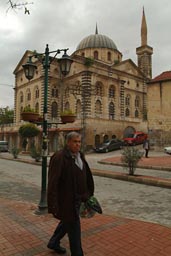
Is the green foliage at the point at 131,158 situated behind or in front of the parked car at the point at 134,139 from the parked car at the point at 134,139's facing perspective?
in front

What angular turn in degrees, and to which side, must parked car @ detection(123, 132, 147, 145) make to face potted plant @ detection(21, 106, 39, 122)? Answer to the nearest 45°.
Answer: approximately 45° to its left

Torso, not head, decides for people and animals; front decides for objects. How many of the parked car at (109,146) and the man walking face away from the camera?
0

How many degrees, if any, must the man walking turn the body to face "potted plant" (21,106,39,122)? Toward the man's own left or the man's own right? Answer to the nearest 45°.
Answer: approximately 135° to the man's own left

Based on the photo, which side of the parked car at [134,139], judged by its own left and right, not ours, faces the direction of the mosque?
right

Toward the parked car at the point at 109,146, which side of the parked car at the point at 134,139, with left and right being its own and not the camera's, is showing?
front

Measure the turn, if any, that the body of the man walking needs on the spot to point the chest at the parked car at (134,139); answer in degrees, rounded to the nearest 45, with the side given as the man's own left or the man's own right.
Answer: approximately 135° to the man's own left

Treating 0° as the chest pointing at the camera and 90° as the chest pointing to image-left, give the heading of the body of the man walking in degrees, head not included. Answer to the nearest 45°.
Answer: approximately 315°
